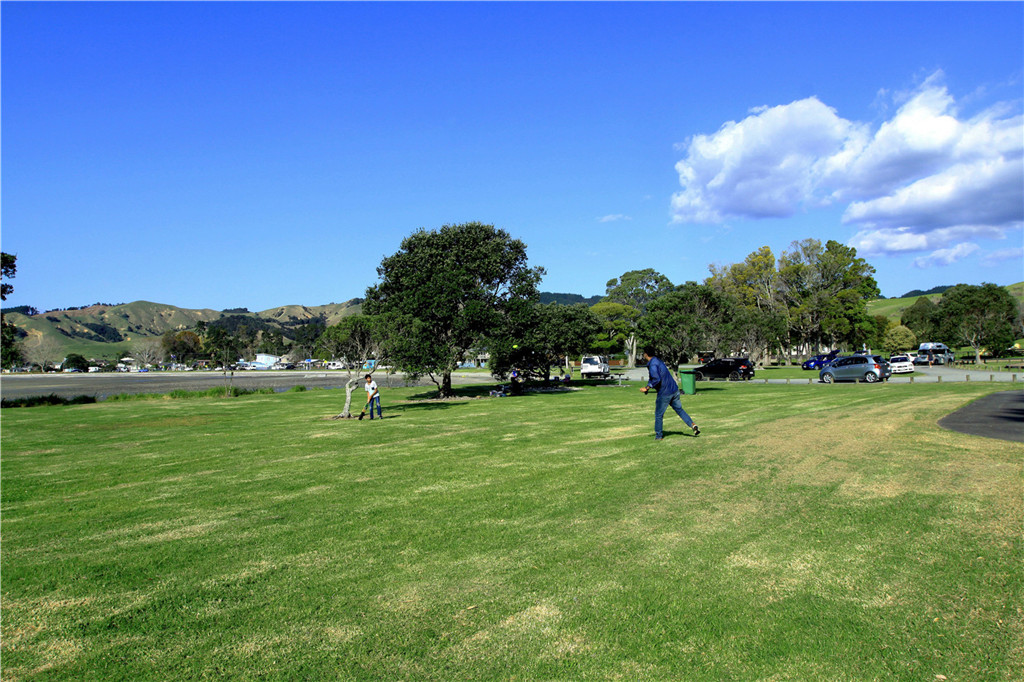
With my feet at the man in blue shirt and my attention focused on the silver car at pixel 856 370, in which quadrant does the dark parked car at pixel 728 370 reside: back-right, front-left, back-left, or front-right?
front-left

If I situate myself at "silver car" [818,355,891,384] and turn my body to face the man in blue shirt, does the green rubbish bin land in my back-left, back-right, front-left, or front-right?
front-right

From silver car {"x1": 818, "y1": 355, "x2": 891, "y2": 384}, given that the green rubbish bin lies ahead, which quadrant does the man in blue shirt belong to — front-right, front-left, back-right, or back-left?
front-left

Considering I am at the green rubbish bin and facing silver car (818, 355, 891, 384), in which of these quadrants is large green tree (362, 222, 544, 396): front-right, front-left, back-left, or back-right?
back-left

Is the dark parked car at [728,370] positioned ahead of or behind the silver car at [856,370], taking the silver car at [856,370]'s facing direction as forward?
ahead

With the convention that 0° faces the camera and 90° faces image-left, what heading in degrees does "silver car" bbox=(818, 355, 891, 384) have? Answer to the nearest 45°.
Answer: approximately 135°

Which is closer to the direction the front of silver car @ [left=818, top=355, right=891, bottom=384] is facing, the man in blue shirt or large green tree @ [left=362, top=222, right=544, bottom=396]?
the large green tree
